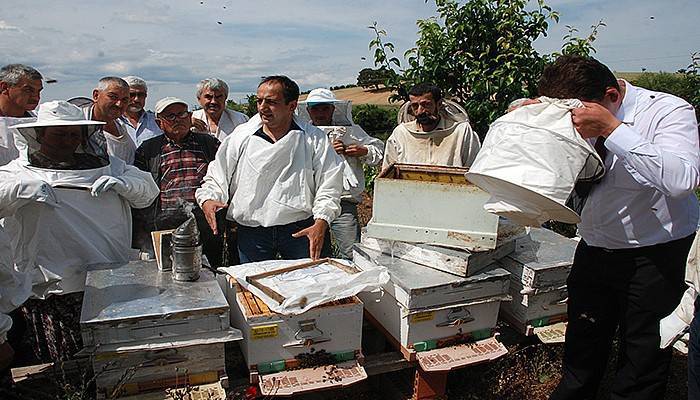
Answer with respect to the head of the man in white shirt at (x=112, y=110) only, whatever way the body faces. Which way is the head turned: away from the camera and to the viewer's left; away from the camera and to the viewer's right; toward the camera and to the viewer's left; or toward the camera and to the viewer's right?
toward the camera and to the viewer's right

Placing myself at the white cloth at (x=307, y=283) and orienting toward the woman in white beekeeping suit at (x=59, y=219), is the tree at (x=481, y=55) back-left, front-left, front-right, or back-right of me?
back-right

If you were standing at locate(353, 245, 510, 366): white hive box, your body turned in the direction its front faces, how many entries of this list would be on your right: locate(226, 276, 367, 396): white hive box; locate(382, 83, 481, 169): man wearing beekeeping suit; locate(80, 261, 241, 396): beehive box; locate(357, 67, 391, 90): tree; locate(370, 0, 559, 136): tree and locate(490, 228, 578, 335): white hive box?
2

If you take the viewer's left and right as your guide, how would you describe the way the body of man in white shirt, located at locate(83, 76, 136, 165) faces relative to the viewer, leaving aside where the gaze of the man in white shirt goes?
facing the viewer and to the right of the viewer

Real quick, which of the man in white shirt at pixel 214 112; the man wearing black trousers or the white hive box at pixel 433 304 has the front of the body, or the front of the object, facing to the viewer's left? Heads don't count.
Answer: the man wearing black trousers

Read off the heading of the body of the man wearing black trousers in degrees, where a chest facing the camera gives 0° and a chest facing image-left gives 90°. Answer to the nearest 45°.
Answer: approximately 90°

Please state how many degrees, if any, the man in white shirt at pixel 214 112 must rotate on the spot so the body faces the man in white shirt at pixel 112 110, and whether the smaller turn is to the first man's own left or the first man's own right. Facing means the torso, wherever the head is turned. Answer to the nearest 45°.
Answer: approximately 45° to the first man's own right

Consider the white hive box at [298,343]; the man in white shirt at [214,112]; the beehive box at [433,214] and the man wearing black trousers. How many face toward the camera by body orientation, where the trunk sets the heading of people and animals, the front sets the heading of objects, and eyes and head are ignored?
3

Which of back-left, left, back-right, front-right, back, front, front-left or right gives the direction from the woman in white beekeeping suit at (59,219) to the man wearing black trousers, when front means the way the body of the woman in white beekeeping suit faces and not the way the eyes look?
front-left

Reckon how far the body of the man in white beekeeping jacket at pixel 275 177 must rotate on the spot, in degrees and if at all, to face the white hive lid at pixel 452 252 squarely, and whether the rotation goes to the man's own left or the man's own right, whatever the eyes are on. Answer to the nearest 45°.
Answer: approximately 45° to the man's own left

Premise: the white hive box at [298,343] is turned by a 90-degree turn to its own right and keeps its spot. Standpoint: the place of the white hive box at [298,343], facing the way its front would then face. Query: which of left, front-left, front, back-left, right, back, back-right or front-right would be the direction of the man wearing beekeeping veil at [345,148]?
right

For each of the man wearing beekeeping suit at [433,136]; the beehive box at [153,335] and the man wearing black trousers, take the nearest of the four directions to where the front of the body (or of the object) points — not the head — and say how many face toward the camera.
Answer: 2

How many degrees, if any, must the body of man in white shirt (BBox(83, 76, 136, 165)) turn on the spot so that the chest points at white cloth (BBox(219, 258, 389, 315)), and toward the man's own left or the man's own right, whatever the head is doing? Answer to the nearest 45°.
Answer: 0° — they already face it

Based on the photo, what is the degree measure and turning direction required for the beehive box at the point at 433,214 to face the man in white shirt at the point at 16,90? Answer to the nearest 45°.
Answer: approximately 90° to its right

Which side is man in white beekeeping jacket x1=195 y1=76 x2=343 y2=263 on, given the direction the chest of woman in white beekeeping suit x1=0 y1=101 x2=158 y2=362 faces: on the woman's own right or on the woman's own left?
on the woman's own left
